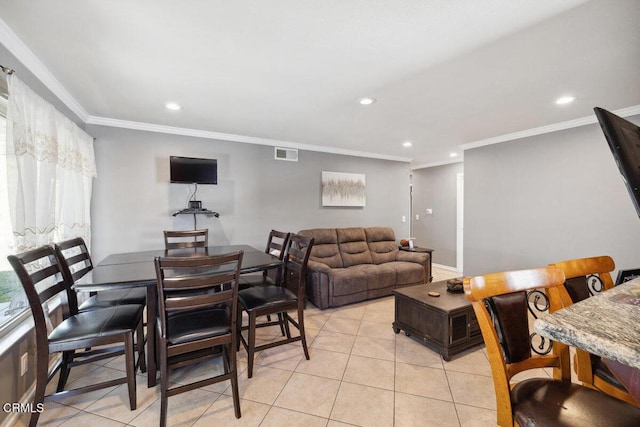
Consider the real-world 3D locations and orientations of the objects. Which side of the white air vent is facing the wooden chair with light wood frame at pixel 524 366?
front

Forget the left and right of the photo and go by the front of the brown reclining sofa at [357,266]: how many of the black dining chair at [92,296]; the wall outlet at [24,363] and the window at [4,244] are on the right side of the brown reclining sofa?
3

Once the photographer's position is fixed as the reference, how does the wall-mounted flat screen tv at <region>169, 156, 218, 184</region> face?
facing the viewer

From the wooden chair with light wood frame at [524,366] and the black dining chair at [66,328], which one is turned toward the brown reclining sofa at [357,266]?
the black dining chair

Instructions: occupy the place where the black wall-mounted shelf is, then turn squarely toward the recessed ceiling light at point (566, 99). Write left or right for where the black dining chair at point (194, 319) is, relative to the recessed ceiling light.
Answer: right

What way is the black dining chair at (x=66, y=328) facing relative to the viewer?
to the viewer's right

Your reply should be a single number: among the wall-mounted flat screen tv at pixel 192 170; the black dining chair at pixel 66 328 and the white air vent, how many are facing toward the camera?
2

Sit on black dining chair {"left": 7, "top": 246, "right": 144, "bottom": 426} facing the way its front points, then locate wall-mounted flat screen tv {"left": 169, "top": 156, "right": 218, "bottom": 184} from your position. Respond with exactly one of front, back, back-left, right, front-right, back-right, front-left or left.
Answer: front-left

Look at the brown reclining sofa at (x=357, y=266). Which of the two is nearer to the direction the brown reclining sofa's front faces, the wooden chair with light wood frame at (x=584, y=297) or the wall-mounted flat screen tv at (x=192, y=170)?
the wooden chair with light wood frame

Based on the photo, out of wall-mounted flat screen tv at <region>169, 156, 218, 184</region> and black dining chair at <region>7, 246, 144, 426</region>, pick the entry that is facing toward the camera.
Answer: the wall-mounted flat screen tv

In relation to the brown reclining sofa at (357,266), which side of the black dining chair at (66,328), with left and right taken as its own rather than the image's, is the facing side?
front

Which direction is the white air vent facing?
toward the camera

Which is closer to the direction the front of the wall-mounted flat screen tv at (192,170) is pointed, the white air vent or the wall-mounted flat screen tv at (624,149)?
the wall-mounted flat screen tv
